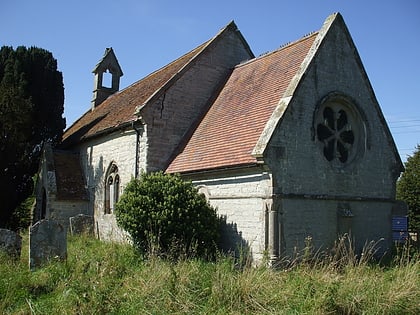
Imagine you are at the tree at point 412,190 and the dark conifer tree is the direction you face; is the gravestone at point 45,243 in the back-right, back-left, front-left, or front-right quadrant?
front-left

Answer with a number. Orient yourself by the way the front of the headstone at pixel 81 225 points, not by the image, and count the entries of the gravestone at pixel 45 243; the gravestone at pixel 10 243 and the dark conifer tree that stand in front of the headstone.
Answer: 2

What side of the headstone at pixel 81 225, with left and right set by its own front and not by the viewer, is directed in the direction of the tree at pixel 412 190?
left

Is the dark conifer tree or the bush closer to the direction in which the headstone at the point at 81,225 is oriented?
the bush

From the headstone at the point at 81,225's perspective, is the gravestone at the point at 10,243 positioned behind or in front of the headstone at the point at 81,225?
in front

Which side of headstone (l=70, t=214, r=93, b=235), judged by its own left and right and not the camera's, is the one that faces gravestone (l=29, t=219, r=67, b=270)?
front

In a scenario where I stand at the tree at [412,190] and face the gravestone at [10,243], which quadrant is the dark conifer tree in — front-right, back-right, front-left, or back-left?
front-right

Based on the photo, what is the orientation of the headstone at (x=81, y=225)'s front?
toward the camera

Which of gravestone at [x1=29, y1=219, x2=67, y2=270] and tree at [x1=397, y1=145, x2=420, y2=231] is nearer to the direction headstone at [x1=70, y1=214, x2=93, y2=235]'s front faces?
the gravestone

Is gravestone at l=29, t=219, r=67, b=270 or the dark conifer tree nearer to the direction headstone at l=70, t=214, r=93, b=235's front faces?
the gravestone
